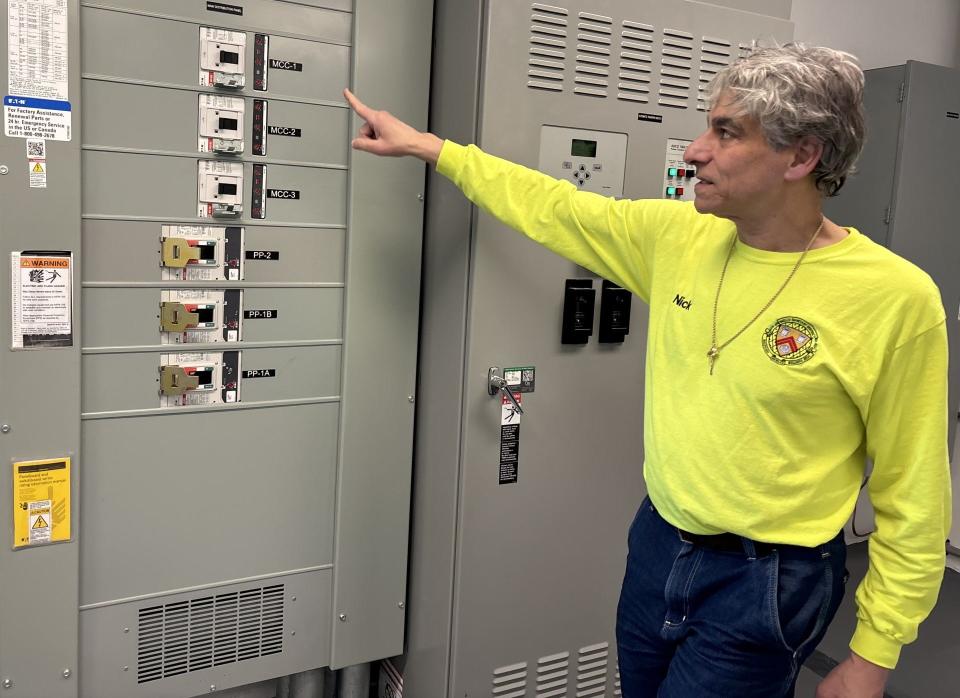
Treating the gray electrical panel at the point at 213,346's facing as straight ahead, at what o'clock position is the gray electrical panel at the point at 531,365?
the gray electrical panel at the point at 531,365 is roughly at 9 o'clock from the gray electrical panel at the point at 213,346.

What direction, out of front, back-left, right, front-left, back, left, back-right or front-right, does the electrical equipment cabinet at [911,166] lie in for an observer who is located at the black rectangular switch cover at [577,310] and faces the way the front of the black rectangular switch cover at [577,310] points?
back-left

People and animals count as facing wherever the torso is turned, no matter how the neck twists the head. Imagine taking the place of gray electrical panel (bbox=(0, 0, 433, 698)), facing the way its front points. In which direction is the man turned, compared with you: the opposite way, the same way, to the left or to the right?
to the right

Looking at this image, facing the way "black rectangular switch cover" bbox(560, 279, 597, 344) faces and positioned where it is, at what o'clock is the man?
The man is roughly at 11 o'clock from the black rectangular switch cover.

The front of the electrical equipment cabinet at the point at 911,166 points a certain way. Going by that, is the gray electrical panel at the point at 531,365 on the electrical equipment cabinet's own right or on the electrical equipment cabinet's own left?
on the electrical equipment cabinet's own right

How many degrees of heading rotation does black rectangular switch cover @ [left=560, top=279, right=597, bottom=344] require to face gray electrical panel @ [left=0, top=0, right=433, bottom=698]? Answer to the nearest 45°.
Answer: approximately 90° to its right

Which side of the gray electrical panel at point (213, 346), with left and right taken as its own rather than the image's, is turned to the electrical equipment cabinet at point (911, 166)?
left

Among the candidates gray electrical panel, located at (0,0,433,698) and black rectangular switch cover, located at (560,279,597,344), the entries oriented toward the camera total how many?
2
